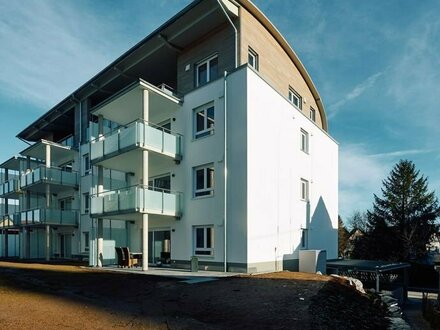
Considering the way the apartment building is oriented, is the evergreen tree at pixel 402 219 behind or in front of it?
behind
